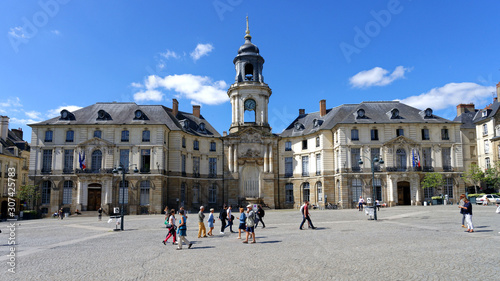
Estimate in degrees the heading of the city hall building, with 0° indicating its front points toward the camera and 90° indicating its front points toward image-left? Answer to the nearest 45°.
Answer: approximately 0°

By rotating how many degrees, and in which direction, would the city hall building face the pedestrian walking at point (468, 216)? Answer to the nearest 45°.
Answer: approximately 45° to its left

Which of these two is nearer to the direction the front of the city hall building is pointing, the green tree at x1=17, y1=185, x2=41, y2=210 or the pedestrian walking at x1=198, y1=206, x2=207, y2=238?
the pedestrian walking

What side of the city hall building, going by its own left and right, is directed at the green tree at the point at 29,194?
right

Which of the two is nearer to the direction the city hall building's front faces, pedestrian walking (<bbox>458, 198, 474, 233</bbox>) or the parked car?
the pedestrian walking

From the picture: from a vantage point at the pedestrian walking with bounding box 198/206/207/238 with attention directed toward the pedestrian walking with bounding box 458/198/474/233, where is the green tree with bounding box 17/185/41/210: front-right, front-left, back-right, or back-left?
back-left

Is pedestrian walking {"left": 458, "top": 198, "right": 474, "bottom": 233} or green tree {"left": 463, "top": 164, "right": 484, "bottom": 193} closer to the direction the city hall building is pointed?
the pedestrian walking

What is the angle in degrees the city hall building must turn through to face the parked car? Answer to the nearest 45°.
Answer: approximately 90° to its left

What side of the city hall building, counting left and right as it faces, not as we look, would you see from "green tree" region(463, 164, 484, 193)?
left

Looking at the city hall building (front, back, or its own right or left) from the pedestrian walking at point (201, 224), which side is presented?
front

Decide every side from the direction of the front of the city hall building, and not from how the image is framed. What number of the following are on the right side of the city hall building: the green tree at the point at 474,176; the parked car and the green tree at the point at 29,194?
1
